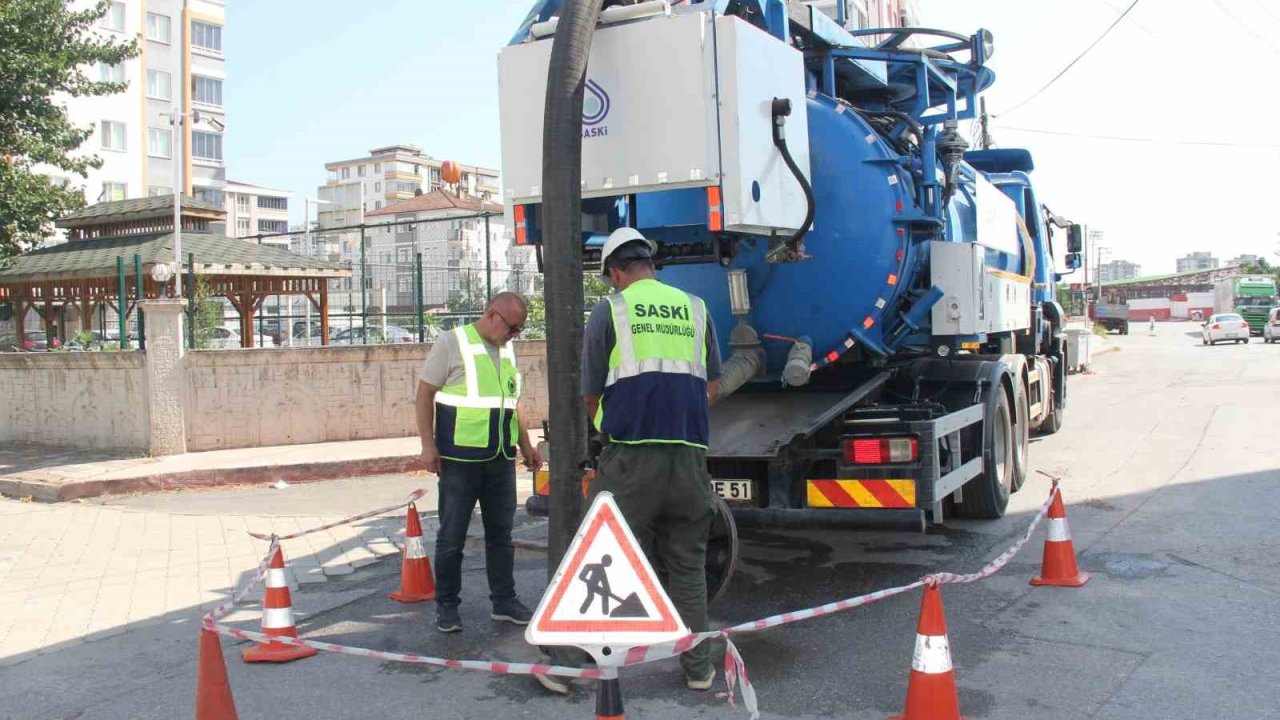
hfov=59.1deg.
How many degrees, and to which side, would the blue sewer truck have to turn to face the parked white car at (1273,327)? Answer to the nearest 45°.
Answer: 0° — it already faces it

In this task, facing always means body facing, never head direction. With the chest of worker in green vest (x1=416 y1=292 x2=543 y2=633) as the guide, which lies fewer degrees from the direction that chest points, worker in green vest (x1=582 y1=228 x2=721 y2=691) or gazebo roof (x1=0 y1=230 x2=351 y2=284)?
the worker in green vest

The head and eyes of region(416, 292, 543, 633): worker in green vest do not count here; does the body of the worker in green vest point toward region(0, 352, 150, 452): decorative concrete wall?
no

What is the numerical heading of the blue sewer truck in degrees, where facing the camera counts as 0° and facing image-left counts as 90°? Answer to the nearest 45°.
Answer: approximately 225°

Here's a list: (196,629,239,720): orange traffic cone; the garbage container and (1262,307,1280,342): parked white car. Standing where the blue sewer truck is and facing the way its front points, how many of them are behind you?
1

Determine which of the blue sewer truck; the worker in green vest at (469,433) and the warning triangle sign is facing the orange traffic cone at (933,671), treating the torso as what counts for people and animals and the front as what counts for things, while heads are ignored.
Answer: the worker in green vest

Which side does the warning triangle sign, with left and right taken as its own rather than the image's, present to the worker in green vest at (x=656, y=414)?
back

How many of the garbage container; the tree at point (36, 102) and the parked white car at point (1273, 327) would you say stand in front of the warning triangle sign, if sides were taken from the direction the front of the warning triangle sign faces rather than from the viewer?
0

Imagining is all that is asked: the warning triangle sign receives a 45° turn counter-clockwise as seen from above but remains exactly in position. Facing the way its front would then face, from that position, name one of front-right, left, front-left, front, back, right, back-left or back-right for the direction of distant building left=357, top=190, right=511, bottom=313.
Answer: back-left

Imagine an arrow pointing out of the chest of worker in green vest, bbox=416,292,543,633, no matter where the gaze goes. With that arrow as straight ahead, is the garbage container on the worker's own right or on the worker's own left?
on the worker's own left

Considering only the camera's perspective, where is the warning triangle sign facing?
facing the viewer

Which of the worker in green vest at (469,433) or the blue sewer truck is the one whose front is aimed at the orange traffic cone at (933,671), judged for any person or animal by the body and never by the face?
the worker in green vest

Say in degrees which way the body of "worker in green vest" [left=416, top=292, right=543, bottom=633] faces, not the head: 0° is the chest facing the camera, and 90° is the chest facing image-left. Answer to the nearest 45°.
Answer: approximately 315°

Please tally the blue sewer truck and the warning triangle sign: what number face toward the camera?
1

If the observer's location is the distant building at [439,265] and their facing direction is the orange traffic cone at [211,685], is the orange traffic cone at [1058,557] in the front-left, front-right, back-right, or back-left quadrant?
front-left

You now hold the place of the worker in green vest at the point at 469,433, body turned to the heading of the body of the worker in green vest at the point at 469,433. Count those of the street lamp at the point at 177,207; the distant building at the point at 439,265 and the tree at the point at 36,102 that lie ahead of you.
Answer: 0

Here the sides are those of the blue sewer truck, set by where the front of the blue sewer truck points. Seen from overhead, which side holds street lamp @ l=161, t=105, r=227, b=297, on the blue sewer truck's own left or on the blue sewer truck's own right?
on the blue sewer truck's own left

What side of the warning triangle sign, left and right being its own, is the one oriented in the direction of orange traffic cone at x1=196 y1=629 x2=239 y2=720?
right

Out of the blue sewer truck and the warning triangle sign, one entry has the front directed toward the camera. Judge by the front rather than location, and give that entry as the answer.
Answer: the warning triangle sign
